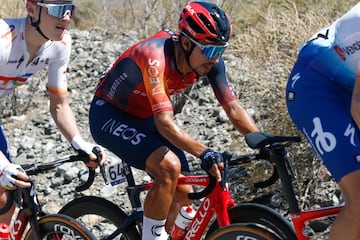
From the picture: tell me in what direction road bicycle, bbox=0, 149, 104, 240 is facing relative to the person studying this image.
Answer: facing the viewer and to the right of the viewer

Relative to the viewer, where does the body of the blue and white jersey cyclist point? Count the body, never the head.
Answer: to the viewer's right

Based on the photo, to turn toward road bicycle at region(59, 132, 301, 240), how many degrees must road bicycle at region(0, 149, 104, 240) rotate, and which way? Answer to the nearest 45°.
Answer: approximately 45° to its left

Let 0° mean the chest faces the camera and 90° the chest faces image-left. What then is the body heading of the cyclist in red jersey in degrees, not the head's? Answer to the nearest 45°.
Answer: approximately 315°

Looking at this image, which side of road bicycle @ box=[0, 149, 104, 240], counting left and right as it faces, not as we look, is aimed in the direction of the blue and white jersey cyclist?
front

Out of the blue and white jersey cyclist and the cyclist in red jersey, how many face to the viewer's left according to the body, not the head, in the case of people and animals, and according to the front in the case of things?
0

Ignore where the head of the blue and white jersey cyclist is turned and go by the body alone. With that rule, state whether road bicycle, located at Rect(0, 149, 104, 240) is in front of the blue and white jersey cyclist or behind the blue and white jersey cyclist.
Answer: behind
